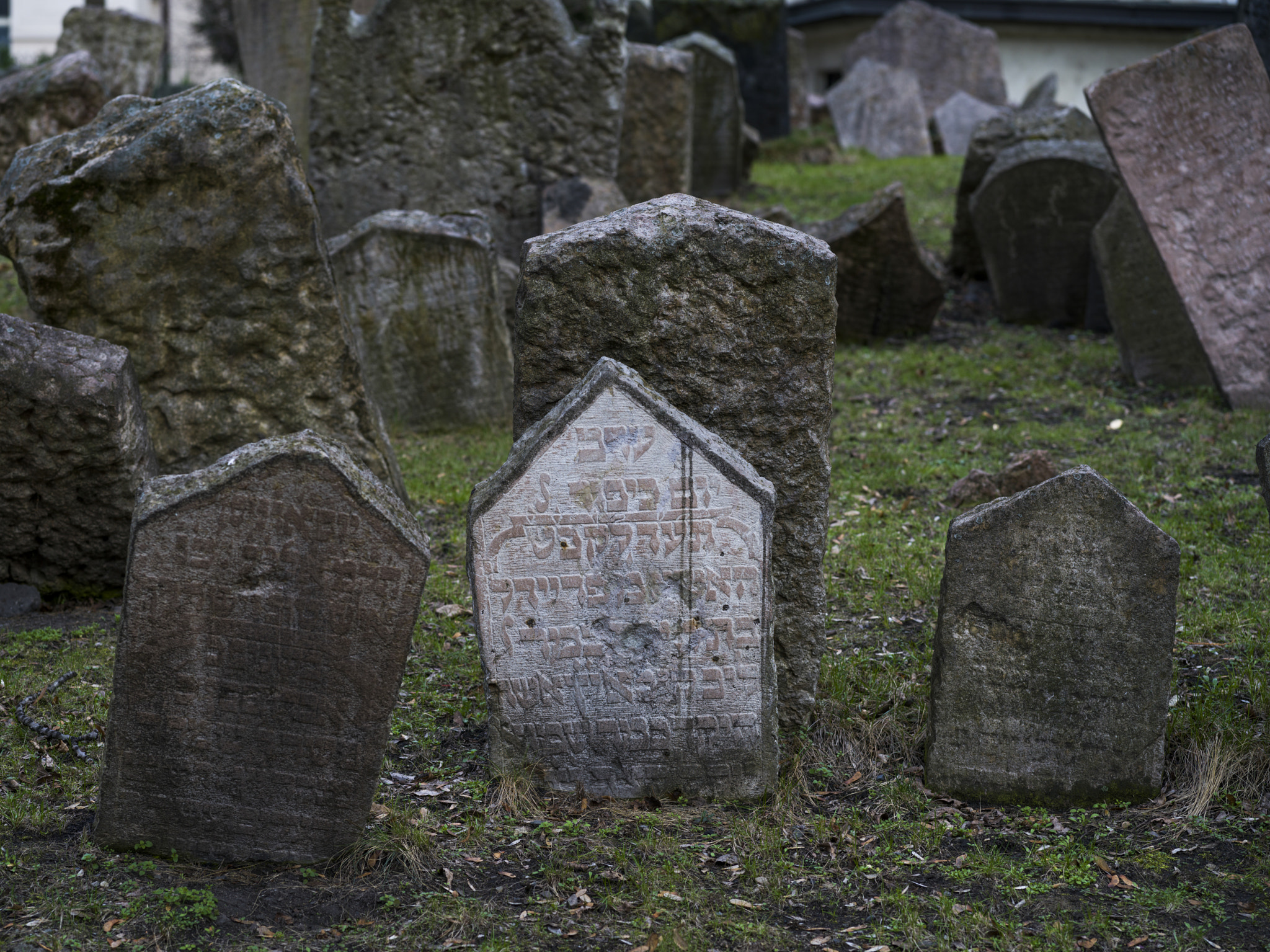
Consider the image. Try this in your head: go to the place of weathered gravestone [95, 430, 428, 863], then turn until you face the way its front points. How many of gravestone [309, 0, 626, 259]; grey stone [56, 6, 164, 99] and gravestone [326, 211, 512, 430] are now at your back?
3

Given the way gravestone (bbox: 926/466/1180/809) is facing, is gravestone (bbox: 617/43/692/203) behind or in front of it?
behind

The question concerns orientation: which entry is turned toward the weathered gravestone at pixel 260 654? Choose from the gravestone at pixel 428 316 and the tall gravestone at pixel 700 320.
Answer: the gravestone

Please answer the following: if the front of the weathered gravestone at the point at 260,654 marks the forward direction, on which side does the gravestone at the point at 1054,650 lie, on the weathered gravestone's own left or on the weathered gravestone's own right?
on the weathered gravestone's own left

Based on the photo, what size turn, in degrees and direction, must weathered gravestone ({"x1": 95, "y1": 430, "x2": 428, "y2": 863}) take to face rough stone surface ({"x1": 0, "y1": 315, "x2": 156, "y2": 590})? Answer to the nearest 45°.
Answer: approximately 180°

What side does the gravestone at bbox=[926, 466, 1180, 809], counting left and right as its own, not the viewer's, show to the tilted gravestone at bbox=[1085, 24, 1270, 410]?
back

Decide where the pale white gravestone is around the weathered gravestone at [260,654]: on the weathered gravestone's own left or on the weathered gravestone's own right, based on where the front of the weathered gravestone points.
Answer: on the weathered gravestone's own left

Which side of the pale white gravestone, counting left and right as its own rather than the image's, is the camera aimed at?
front

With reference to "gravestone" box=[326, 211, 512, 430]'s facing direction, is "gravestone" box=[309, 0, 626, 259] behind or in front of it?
behind

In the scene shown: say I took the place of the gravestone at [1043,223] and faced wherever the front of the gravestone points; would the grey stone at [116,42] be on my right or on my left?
on my right

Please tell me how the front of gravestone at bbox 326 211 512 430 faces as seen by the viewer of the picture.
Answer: facing the viewer

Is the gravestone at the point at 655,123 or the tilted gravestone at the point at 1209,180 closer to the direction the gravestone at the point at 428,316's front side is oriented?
the tilted gravestone
